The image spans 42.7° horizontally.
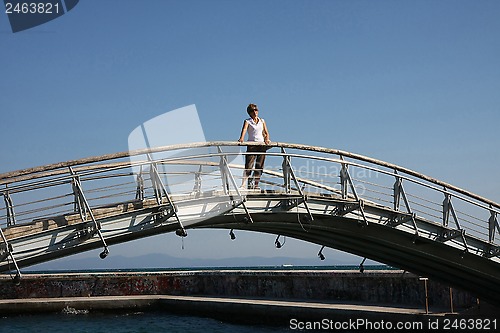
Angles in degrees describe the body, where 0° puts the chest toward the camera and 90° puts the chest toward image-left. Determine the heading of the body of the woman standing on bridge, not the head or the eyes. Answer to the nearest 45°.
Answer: approximately 0°
